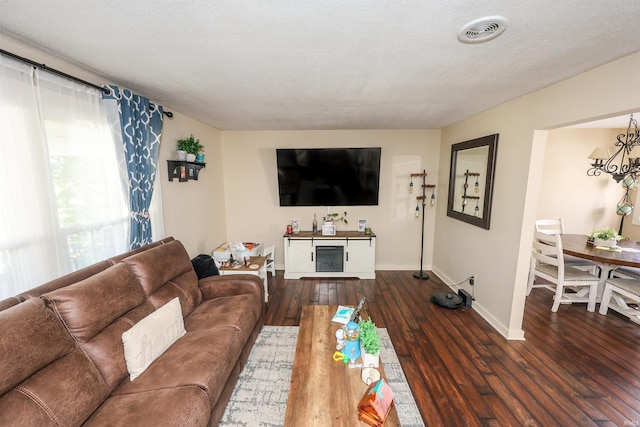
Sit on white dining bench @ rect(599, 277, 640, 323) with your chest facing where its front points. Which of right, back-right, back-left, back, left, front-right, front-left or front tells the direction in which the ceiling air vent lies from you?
back-left

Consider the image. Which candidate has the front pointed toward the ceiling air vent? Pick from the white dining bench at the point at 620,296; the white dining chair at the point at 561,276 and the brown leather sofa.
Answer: the brown leather sofa

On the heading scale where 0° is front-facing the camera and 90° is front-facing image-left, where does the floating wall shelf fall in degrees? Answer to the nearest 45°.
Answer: approximately 315°

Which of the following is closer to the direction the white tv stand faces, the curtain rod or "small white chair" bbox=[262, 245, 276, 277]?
the curtain rod

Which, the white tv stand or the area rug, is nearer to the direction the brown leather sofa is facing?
the area rug

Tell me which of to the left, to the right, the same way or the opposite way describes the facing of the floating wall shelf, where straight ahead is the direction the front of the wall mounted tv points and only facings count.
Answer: to the left

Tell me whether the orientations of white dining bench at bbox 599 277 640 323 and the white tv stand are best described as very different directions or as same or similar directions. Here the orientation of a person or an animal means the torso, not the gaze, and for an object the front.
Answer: very different directions

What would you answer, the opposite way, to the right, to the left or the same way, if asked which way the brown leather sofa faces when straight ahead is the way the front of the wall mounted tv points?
to the left

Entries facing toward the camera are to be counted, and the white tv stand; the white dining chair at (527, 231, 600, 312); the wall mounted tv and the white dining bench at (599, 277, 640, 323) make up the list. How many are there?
2

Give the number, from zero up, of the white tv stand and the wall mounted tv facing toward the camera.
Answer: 2

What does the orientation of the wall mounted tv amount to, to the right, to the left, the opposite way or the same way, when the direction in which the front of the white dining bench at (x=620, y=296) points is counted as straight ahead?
the opposite way

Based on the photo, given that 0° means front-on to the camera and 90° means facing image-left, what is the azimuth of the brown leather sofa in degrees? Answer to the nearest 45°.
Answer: approximately 315°
